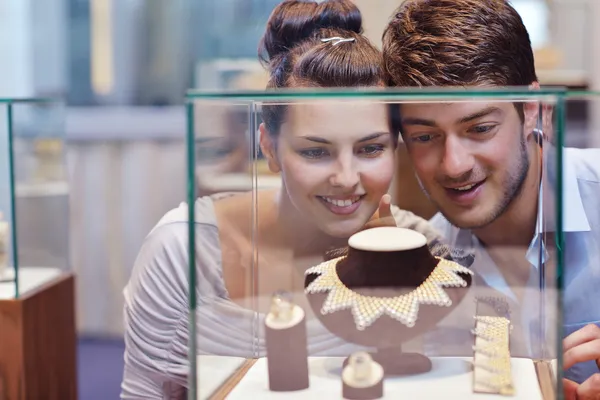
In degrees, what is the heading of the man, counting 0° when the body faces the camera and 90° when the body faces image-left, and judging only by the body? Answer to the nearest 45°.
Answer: approximately 45°

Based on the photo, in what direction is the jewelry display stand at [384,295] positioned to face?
toward the camera

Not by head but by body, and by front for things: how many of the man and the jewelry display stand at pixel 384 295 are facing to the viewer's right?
0

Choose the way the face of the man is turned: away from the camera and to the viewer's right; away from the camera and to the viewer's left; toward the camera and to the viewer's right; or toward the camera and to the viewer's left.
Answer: toward the camera and to the viewer's left
